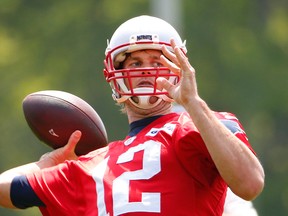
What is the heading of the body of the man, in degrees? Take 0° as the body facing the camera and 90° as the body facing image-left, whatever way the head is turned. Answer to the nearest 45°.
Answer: approximately 45°
